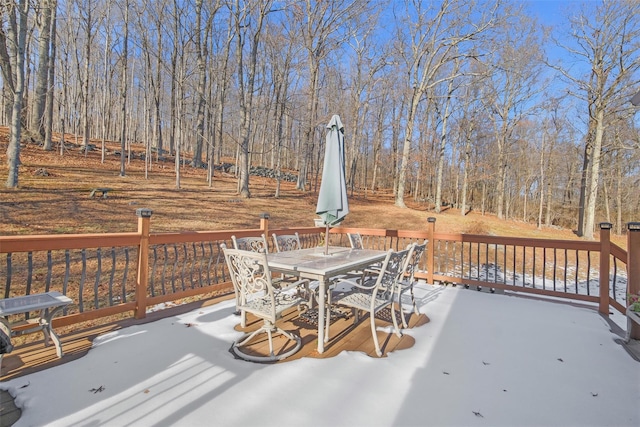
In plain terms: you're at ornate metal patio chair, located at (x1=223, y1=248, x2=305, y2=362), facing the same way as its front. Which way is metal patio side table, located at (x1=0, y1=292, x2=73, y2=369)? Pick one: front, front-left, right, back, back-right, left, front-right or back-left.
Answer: back-left

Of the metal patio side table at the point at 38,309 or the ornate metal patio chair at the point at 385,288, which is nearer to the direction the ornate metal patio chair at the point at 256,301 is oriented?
the ornate metal patio chair

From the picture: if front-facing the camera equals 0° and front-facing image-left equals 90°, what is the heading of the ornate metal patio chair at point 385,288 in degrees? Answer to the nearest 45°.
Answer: approximately 135°

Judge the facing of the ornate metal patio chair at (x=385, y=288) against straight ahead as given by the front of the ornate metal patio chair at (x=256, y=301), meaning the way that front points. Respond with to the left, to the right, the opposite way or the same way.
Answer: to the left

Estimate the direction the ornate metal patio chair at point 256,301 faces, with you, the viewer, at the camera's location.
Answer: facing away from the viewer and to the right of the viewer

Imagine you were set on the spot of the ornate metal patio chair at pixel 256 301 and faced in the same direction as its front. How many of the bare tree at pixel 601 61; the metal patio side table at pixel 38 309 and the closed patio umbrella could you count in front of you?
2
